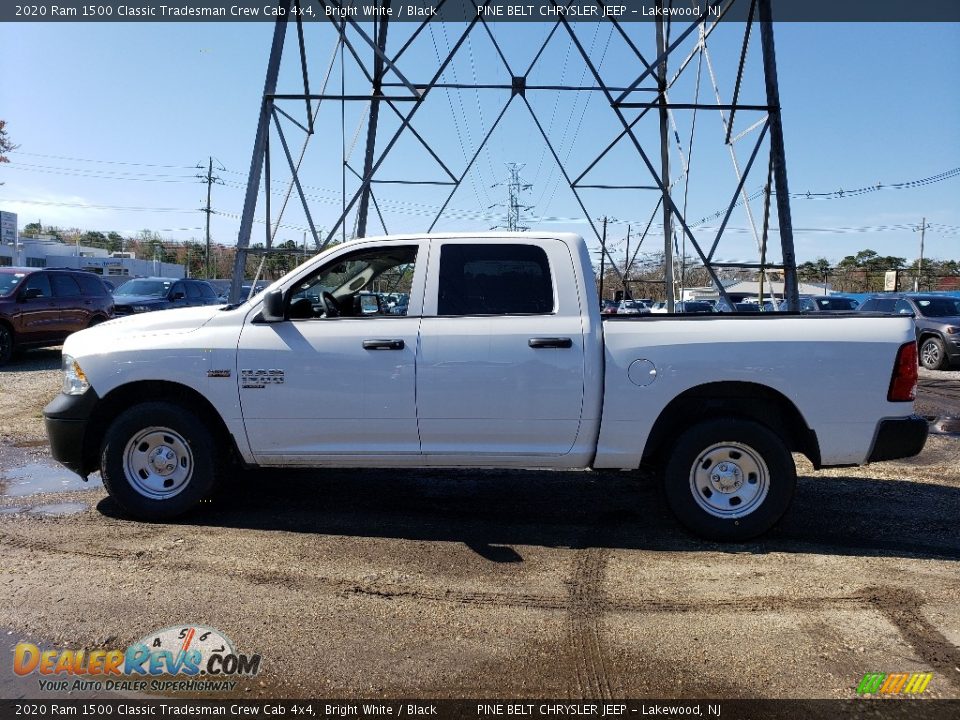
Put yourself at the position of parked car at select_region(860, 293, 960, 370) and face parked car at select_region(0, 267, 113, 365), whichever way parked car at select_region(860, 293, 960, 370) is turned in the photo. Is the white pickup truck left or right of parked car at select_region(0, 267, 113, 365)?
left

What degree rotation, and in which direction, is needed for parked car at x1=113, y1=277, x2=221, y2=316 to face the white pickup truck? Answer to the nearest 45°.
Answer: approximately 45° to its left

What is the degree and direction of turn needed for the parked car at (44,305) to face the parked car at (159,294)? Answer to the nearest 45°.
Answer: approximately 180°

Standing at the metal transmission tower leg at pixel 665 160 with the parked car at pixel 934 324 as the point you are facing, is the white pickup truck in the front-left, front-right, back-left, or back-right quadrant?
front-right

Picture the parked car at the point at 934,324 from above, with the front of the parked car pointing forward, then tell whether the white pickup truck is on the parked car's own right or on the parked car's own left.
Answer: on the parked car's own right

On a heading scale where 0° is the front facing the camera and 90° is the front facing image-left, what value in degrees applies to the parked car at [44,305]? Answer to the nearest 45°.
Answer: approximately 45°

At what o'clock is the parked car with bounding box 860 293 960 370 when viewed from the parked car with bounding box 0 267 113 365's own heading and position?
the parked car with bounding box 860 293 960 370 is roughly at 8 o'clock from the parked car with bounding box 0 267 113 365.

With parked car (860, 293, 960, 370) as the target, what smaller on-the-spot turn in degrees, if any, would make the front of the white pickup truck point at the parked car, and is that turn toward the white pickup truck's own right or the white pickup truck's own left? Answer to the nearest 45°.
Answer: approximately 135° to the white pickup truck's own right

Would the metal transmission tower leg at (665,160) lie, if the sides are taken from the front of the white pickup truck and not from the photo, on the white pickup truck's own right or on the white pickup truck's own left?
on the white pickup truck's own right

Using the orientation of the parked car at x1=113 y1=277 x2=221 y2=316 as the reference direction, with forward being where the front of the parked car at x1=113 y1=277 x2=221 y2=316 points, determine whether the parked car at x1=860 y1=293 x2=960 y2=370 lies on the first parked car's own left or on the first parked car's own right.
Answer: on the first parked car's own left
